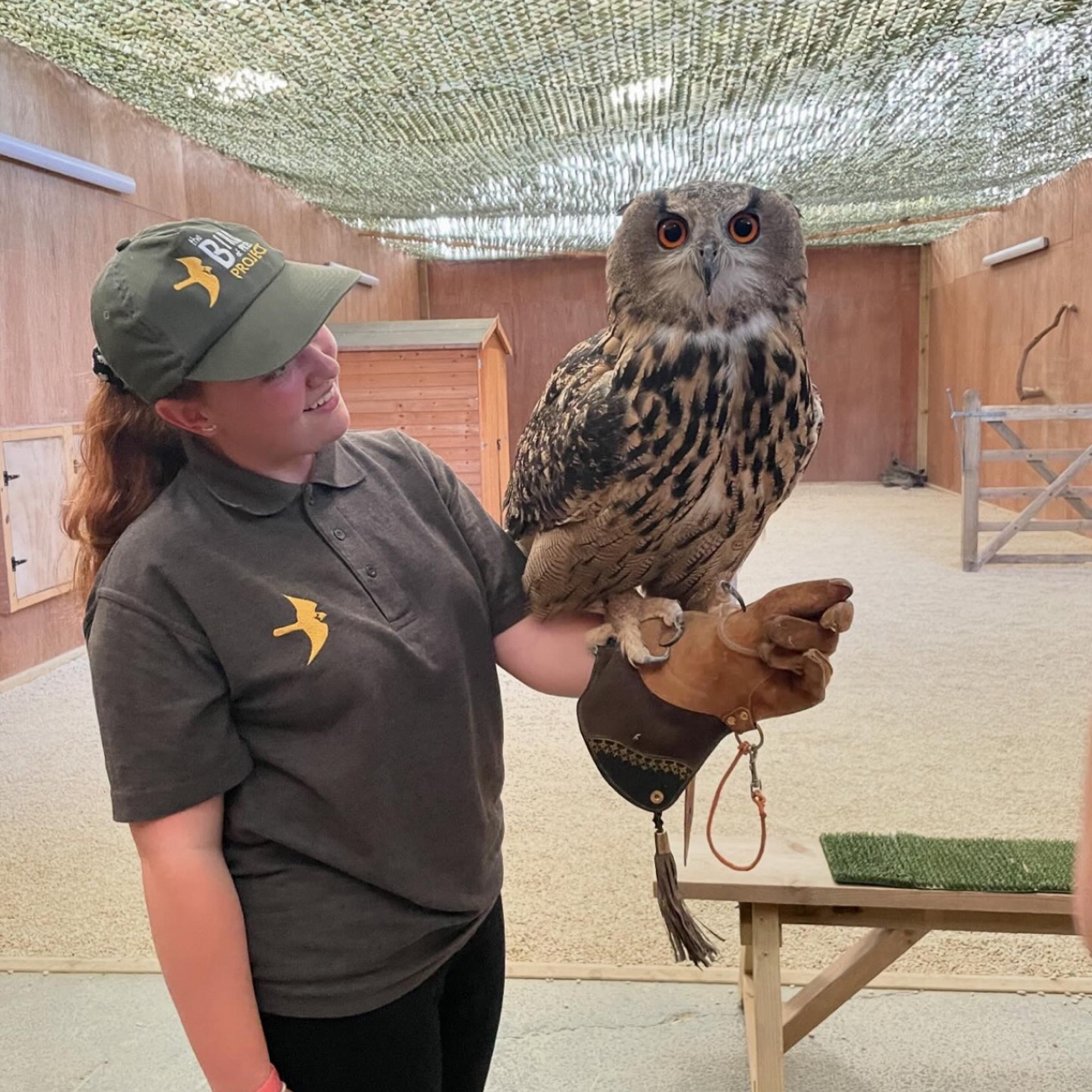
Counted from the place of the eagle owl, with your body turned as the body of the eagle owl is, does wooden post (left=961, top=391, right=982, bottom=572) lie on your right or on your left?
on your left

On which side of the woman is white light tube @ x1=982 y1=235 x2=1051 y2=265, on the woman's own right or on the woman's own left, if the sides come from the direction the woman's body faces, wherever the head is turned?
on the woman's own left

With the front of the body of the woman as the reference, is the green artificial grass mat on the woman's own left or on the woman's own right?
on the woman's own left

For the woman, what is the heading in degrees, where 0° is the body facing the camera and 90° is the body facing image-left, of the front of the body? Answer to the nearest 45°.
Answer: approximately 315°

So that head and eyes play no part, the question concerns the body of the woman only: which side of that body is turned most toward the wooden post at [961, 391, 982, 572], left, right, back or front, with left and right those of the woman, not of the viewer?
left

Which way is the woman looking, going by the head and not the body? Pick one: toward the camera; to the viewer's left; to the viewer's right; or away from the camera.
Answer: to the viewer's right
